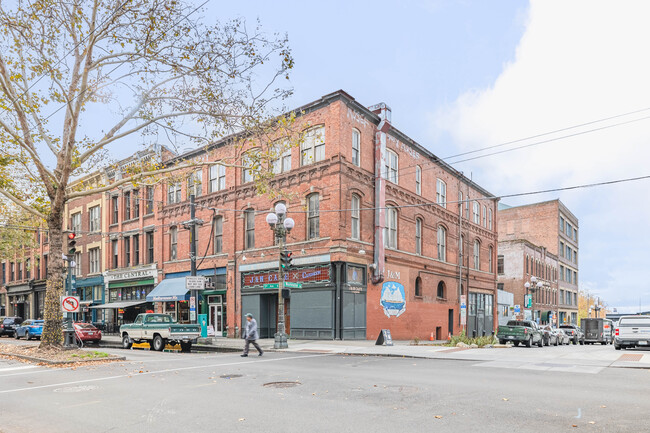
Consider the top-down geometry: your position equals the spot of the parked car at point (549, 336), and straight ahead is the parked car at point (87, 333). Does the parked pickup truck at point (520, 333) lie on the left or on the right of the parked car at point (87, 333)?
left

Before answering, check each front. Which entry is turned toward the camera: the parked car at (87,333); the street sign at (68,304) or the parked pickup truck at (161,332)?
the street sign

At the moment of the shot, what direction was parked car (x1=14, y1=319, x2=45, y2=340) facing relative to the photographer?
facing away from the viewer and to the left of the viewer

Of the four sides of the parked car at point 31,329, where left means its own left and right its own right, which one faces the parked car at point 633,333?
back

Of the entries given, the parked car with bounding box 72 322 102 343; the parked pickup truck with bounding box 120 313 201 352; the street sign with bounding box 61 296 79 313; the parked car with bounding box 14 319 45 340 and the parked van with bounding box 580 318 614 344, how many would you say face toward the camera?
1

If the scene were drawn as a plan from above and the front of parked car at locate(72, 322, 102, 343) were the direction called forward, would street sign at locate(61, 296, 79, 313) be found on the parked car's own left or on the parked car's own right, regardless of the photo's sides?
on the parked car's own left

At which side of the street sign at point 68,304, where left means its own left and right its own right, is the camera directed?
front

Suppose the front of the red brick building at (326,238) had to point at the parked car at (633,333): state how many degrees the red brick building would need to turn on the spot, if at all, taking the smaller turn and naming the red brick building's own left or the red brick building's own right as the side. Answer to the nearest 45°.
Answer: approximately 90° to the red brick building's own left

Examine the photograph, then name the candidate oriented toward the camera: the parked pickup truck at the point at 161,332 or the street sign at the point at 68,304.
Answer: the street sign

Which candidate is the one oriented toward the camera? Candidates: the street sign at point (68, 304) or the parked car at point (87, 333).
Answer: the street sign

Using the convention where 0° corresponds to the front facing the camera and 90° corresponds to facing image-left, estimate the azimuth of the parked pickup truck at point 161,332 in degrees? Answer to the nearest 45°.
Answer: approximately 135°

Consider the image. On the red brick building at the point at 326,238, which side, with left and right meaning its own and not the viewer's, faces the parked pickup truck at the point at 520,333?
left

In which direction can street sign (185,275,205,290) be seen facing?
toward the camera
